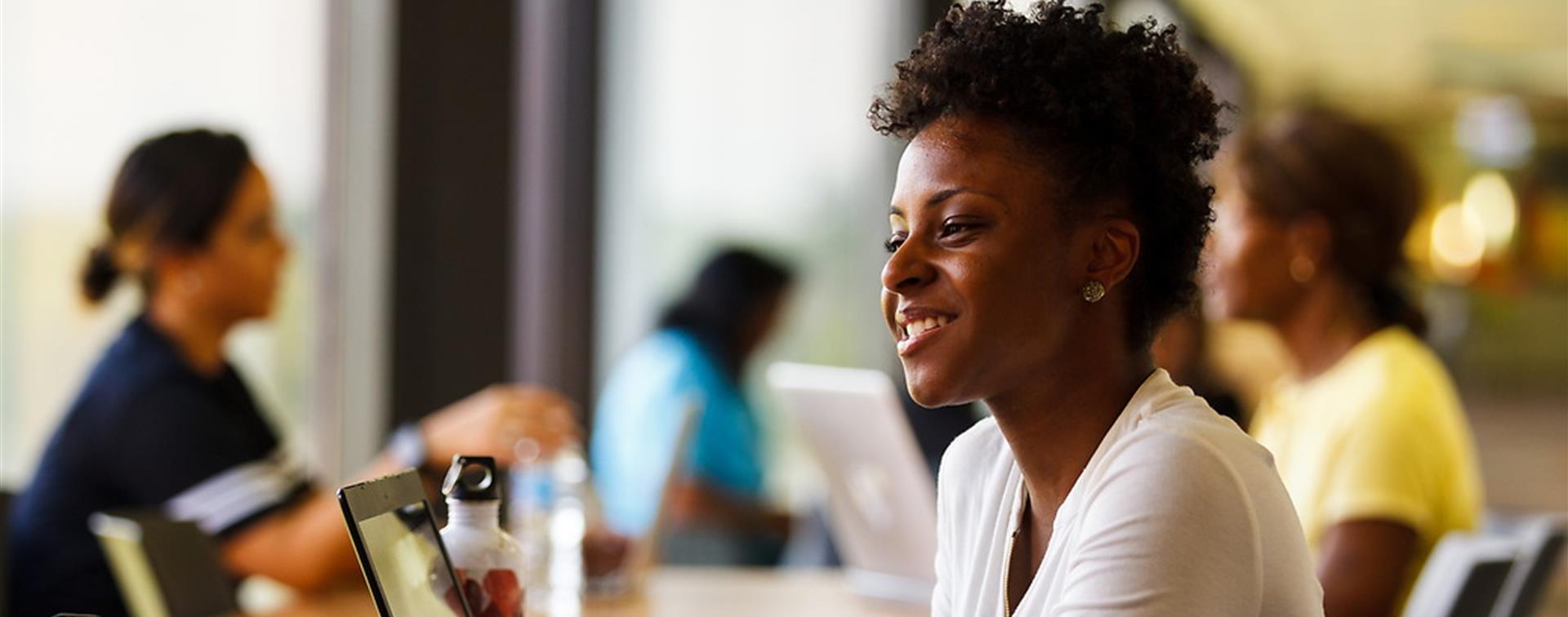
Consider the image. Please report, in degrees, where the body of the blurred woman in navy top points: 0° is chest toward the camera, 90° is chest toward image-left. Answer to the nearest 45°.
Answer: approximately 270°

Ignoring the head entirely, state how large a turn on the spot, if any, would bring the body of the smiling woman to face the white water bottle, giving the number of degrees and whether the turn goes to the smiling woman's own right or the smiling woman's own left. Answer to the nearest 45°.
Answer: approximately 45° to the smiling woman's own right

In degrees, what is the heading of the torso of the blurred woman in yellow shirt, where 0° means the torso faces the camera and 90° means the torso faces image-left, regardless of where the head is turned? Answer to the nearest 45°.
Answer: approximately 90°

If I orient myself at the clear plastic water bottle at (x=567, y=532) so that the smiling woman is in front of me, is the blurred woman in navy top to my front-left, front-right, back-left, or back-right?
back-right

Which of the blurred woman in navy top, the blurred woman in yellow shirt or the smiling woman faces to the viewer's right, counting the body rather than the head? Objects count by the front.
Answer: the blurred woman in navy top

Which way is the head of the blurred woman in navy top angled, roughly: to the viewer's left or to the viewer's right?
to the viewer's right

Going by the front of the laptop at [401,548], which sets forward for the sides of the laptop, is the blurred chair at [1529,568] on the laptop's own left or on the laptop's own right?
on the laptop's own left

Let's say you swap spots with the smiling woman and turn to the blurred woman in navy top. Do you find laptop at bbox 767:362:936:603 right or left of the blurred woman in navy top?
right

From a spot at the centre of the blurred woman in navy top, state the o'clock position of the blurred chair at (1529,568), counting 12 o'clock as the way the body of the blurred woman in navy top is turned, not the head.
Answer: The blurred chair is roughly at 1 o'clock from the blurred woman in navy top.

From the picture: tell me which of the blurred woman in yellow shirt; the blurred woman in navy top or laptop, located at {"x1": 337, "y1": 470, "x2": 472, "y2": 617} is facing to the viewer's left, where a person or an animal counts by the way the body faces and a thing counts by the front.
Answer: the blurred woman in yellow shirt

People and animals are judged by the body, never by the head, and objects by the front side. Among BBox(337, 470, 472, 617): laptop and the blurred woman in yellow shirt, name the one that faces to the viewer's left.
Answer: the blurred woman in yellow shirt
